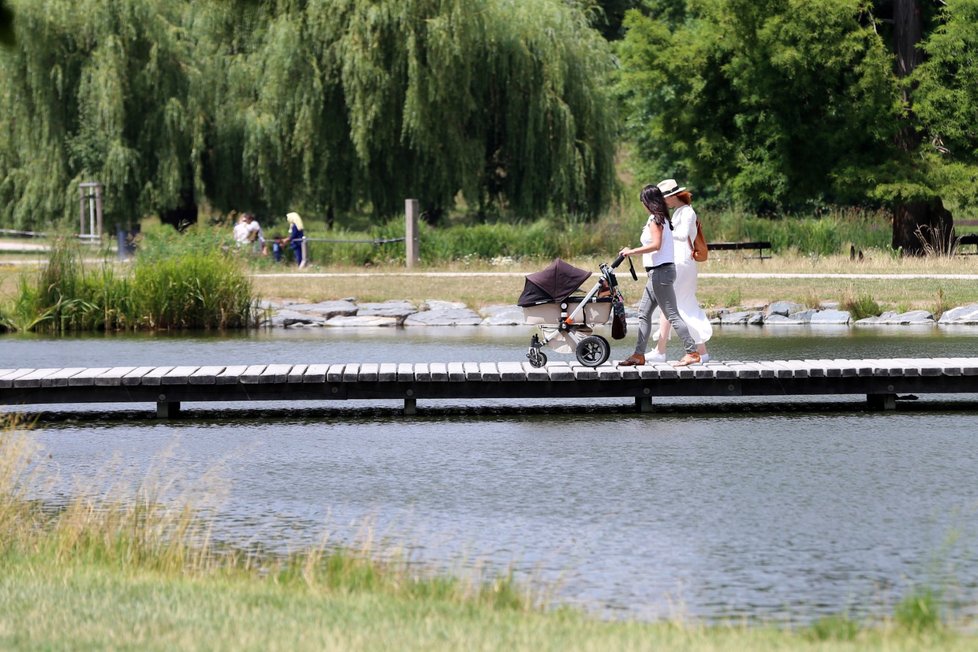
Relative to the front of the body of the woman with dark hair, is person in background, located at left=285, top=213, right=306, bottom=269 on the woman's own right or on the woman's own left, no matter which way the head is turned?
on the woman's own right

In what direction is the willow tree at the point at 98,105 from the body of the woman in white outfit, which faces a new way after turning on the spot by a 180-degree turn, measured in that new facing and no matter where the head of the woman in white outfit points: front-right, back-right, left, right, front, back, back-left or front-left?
back-left

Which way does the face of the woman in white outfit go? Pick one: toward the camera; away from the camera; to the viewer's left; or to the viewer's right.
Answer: to the viewer's left

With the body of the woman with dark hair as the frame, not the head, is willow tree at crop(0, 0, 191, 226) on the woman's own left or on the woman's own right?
on the woman's own right

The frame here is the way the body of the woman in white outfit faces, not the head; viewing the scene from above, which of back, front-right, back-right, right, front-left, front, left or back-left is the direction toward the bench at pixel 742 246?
right

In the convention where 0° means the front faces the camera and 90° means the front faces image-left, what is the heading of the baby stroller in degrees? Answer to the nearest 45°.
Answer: approximately 90°

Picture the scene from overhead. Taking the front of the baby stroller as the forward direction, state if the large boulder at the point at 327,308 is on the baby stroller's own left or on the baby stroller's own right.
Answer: on the baby stroller's own right

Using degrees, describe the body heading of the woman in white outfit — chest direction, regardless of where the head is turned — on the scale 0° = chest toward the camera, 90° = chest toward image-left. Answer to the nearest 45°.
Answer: approximately 90°

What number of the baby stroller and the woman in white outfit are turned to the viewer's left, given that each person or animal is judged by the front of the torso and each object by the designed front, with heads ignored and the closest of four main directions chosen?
2

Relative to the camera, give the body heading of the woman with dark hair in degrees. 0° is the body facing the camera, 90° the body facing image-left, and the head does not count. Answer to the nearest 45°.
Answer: approximately 90°

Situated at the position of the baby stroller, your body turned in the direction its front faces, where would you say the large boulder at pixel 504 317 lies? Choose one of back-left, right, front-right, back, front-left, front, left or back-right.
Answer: right

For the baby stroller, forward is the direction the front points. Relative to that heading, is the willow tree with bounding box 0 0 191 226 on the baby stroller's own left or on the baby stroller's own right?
on the baby stroller's own right
